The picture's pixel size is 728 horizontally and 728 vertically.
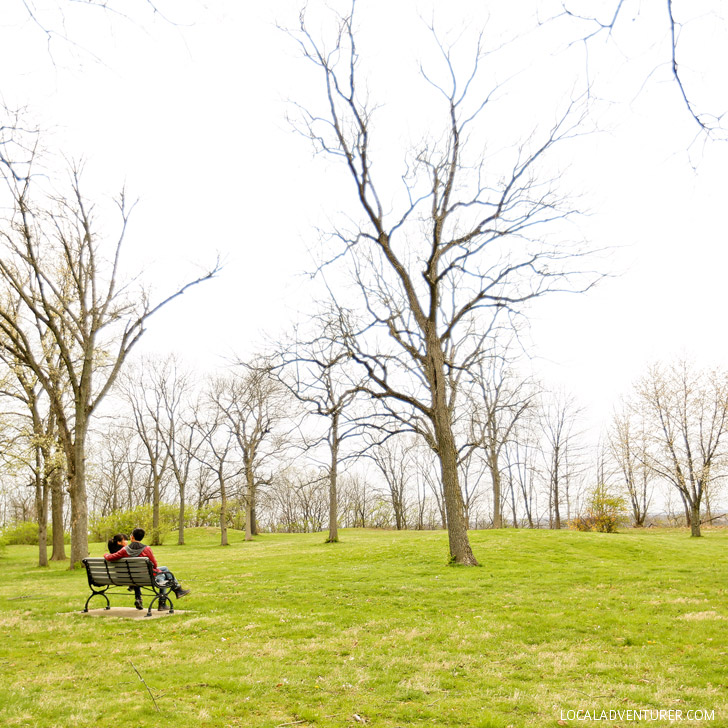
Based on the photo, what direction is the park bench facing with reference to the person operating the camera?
facing away from the viewer and to the right of the viewer

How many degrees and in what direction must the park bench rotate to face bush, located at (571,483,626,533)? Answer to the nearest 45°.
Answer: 0° — it already faces it

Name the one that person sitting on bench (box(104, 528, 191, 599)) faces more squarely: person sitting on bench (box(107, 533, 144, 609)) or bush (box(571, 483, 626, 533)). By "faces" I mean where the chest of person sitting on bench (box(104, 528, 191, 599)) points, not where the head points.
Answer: the bush

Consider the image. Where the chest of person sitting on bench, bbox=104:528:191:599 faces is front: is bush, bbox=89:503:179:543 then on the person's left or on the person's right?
on the person's left

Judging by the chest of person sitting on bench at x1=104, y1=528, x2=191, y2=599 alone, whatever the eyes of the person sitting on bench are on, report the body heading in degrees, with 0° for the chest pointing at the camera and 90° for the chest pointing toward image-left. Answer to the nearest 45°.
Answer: approximately 225°

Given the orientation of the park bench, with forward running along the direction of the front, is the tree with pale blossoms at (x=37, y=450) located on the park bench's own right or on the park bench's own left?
on the park bench's own left

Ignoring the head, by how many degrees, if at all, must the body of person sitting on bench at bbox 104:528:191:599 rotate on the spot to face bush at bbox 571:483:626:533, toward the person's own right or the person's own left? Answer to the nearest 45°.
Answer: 0° — they already face it

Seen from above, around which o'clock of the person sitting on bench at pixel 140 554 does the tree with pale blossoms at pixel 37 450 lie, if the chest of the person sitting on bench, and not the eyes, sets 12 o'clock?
The tree with pale blossoms is roughly at 10 o'clock from the person sitting on bench.

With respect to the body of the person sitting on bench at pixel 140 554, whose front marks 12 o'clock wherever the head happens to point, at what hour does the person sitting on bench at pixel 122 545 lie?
the person sitting on bench at pixel 122 545 is roughly at 10 o'clock from the person sitting on bench at pixel 140 554.
